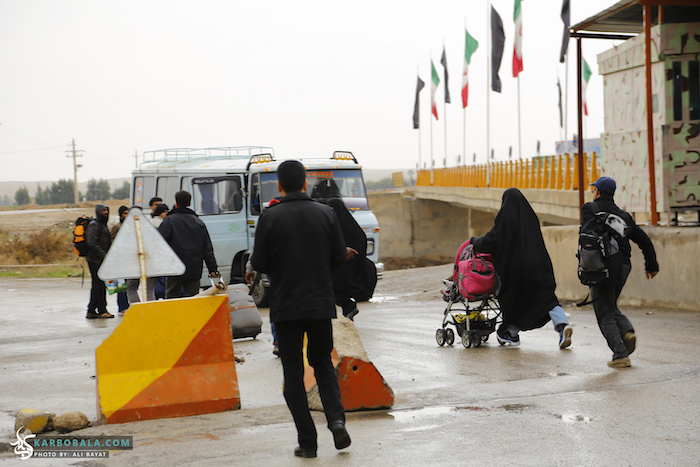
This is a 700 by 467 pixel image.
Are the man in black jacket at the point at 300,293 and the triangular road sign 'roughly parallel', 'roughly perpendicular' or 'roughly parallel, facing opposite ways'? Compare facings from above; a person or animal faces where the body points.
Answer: roughly parallel

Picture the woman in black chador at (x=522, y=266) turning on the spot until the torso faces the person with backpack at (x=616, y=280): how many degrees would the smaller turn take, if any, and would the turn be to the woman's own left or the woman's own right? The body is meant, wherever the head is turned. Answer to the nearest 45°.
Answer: approximately 180°

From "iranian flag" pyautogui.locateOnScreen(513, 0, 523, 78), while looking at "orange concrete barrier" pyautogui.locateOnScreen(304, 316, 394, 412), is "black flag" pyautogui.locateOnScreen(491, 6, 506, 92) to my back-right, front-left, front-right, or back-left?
back-right

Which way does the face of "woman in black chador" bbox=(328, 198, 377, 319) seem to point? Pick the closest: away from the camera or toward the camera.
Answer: away from the camera

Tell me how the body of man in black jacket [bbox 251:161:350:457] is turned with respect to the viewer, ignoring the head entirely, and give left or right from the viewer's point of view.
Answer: facing away from the viewer

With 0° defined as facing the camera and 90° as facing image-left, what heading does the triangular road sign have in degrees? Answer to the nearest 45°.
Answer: approximately 180°

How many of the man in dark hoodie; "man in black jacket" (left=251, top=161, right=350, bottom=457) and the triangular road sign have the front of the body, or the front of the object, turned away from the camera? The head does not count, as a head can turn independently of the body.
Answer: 2

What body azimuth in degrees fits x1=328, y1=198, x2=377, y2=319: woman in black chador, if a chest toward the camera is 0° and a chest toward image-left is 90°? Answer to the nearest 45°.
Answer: approximately 135°

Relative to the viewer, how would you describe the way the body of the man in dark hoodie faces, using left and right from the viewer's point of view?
facing to the right of the viewer

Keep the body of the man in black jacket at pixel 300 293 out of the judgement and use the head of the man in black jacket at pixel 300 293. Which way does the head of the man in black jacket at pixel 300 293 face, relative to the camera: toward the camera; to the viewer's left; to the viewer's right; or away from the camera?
away from the camera

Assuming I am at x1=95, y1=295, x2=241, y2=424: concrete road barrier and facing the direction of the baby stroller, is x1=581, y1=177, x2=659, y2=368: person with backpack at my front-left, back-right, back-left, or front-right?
front-right

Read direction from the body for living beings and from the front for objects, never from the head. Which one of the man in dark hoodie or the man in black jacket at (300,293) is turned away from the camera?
the man in black jacket

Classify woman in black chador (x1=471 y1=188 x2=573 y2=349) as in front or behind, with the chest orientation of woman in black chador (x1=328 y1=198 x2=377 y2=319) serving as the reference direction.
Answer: behind
